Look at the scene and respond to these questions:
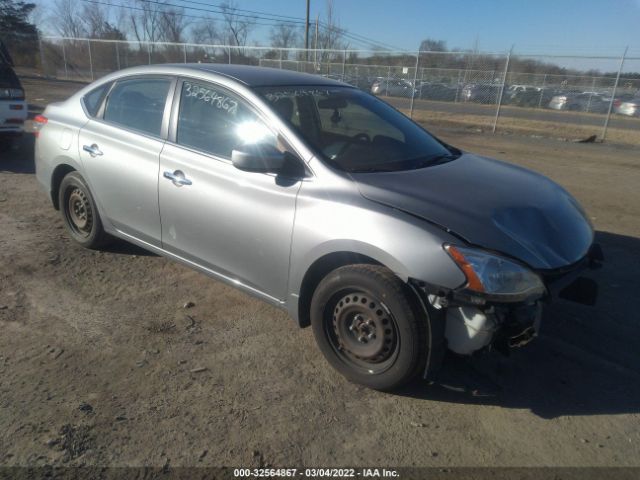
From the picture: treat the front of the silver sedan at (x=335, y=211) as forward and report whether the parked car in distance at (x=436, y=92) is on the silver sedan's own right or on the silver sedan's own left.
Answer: on the silver sedan's own left

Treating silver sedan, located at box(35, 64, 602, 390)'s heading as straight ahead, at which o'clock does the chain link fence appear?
The chain link fence is roughly at 8 o'clock from the silver sedan.

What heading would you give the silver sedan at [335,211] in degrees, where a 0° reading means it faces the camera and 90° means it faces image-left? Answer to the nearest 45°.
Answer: approximately 315°

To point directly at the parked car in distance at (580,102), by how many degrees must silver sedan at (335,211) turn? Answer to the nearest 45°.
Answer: approximately 90° to its left

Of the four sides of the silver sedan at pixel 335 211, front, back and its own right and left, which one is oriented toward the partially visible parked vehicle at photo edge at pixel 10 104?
back

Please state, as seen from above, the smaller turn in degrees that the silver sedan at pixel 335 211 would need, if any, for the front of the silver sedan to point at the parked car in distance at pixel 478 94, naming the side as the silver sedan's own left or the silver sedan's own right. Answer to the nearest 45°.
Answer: approximately 135° to the silver sedan's own left

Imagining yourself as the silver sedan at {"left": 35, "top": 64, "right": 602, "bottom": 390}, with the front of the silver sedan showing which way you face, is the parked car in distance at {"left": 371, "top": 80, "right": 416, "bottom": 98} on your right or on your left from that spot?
on your left

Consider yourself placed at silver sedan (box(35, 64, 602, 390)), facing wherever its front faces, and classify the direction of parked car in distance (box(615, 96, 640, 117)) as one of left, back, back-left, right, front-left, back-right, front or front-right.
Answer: left

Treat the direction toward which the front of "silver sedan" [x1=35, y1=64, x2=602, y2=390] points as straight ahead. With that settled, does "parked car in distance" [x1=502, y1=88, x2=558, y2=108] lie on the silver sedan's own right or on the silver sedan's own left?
on the silver sedan's own left
